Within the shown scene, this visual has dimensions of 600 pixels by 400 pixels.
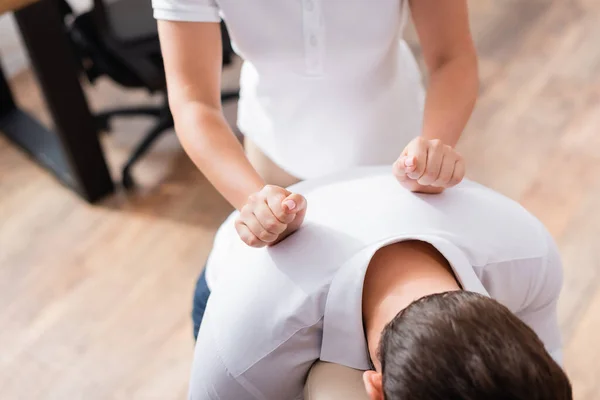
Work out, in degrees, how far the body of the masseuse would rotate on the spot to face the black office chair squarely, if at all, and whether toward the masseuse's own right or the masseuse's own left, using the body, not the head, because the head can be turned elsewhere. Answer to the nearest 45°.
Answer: approximately 135° to the masseuse's own right

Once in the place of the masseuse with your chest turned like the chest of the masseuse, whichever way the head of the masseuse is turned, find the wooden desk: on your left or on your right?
on your right

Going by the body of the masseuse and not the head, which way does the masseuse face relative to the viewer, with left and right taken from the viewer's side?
facing the viewer

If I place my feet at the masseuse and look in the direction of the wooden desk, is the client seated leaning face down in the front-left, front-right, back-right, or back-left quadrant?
back-left

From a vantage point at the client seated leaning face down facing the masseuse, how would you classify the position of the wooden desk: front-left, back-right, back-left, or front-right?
front-left

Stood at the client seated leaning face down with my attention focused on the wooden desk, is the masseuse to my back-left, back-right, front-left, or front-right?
front-right
